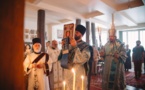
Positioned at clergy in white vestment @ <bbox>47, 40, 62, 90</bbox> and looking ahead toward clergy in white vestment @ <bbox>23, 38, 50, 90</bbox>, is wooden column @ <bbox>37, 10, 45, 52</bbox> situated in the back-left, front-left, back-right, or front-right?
back-right

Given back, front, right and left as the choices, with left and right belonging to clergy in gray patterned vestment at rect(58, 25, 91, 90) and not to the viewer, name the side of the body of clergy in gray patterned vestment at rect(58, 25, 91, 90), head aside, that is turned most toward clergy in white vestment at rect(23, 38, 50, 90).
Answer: right

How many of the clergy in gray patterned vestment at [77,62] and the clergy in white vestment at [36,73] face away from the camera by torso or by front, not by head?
0

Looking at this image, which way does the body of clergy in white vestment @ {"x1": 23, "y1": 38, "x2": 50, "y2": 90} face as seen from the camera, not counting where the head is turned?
toward the camera

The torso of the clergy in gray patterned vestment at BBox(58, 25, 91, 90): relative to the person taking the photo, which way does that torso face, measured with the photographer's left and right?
facing the viewer and to the left of the viewer

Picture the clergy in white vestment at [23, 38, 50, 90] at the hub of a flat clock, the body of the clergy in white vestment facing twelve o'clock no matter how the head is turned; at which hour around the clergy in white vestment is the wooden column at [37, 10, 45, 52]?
The wooden column is roughly at 6 o'clock from the clergy in white vestment.
